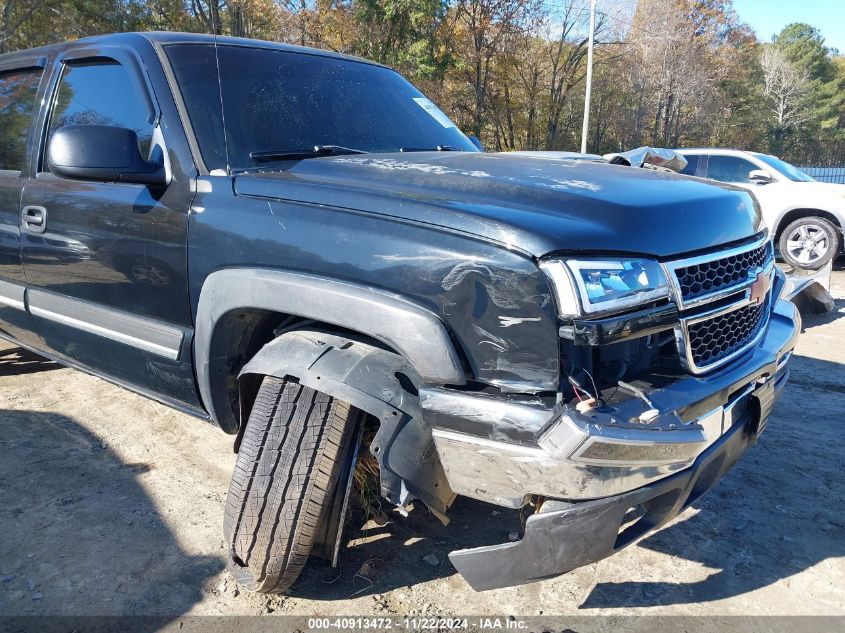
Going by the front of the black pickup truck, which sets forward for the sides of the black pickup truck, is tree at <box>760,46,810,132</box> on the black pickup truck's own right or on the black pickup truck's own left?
on the black pickup truck's own left

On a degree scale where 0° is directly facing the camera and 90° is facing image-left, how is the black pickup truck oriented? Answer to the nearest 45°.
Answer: approximately 315°

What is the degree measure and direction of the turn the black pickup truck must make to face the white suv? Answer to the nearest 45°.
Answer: approximately 90° to its left
